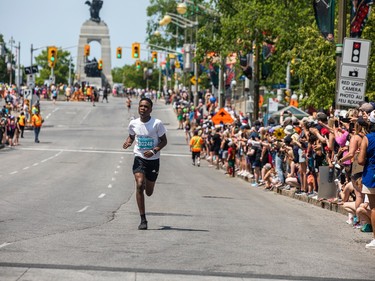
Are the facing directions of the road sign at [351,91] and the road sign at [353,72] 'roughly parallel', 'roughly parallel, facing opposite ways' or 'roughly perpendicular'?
roughly parallel

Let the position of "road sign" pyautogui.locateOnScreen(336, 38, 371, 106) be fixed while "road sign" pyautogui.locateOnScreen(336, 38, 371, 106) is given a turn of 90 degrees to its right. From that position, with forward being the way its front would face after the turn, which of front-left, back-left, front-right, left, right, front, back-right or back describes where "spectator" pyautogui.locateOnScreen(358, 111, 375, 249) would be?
left

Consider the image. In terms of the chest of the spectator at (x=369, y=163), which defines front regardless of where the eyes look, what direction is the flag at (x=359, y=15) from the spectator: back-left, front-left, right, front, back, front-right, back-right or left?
front-right

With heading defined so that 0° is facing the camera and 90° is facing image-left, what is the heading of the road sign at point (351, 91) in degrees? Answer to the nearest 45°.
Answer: approximately 0°

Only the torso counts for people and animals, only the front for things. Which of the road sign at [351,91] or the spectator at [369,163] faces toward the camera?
the road sign

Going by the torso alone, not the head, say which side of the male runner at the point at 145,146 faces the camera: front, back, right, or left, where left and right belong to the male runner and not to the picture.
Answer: front

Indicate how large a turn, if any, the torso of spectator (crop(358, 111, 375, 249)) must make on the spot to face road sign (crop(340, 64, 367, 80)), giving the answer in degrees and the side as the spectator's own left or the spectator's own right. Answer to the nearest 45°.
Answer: approximately 45° to the spectator's own right

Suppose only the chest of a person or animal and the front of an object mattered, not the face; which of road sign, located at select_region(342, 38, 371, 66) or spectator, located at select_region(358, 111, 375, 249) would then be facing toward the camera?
the road sign

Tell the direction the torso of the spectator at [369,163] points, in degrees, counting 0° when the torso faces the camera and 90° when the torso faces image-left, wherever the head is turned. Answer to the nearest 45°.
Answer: approximately 135°

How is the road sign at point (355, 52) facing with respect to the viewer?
toward the camera

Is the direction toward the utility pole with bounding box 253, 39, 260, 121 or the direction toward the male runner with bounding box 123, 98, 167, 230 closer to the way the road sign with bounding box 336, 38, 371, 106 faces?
the male runner
